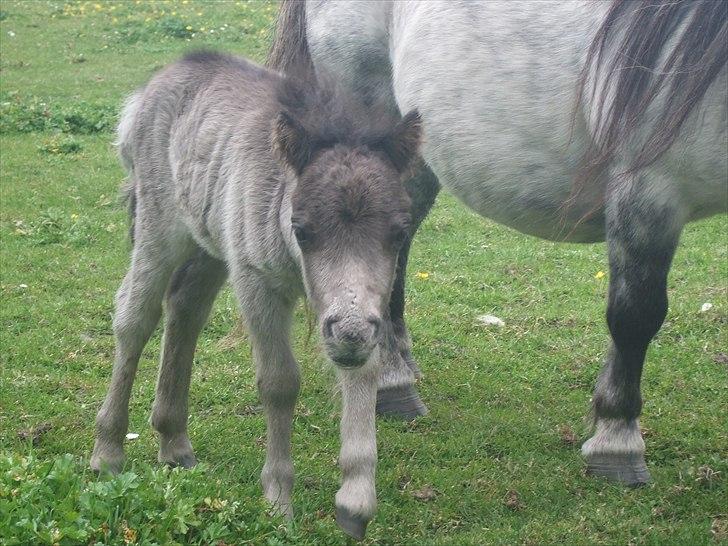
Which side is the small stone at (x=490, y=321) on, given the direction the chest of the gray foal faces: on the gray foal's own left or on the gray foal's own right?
on the gray foal's own left

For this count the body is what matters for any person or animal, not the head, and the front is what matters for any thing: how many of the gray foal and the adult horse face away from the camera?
0

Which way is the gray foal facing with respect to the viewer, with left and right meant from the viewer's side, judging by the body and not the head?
facing the viewer and to the right of the viewer
